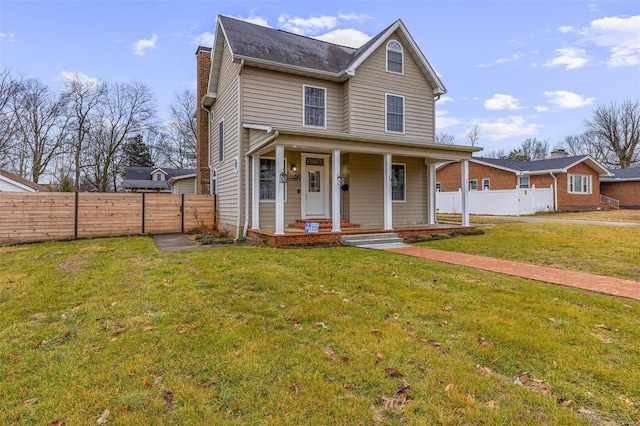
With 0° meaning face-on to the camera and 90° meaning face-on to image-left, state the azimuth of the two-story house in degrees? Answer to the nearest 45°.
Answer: approximately 315°

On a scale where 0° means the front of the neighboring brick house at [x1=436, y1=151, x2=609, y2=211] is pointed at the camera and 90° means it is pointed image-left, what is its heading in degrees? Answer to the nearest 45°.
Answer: approximately 315°

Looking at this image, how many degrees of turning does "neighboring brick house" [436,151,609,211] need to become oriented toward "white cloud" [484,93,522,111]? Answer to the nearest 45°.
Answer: approximately 135° to its left

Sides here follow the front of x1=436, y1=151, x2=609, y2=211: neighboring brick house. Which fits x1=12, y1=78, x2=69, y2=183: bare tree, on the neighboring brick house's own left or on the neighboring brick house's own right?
on the neighboring brick house's own right

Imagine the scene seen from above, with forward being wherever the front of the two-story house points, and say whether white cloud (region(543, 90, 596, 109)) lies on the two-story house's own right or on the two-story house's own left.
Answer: on the two-story house's own left

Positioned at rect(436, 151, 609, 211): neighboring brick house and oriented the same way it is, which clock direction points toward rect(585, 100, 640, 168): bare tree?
The bare tree is roughly at 8 o'clock from the neighboring brick house.
